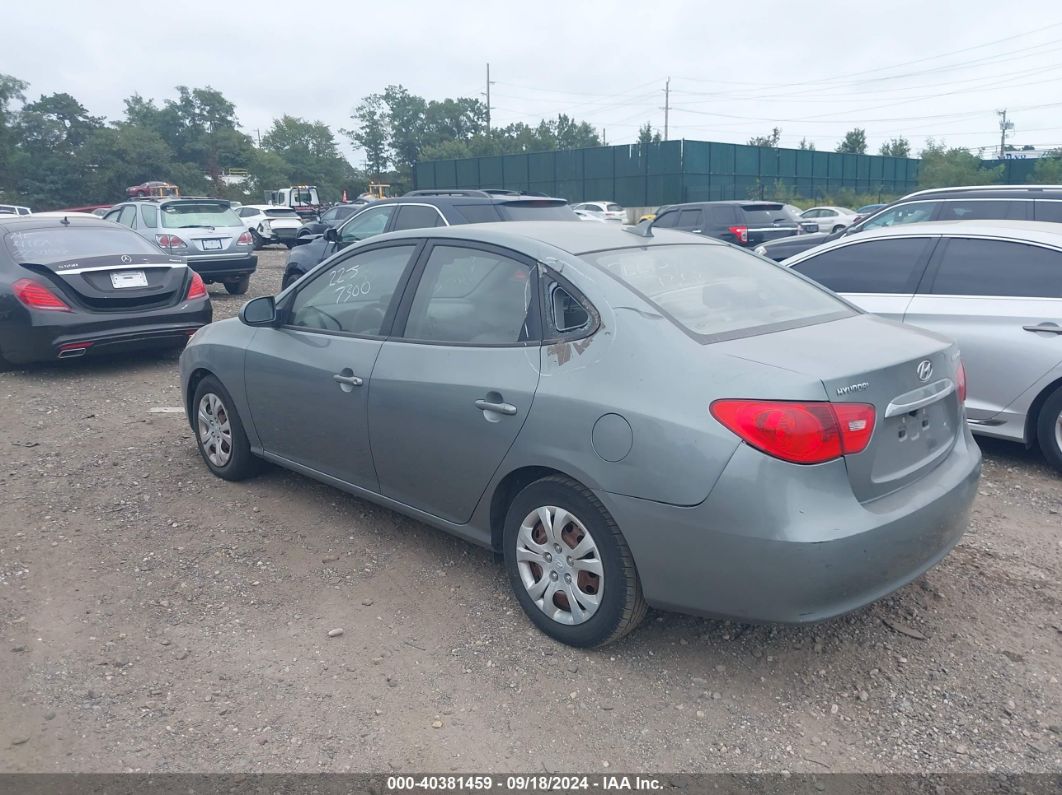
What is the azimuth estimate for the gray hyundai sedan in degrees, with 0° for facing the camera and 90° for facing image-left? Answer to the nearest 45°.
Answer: approximately 135°

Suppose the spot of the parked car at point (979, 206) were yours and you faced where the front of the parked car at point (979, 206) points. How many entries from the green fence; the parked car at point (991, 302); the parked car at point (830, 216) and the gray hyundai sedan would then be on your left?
2

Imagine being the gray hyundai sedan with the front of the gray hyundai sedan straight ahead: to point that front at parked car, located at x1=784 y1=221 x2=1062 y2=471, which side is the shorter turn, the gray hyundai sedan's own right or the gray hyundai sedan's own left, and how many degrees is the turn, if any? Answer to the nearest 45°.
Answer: approximately 90° to the gray hyundai sedan's own right

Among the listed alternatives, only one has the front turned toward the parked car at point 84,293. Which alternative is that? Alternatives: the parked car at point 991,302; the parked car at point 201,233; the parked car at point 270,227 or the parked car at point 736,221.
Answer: the parked car at point 991,302

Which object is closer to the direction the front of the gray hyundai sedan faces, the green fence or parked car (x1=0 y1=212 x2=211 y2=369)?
the parked car

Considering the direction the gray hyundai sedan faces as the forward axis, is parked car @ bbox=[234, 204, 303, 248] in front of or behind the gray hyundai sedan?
in front

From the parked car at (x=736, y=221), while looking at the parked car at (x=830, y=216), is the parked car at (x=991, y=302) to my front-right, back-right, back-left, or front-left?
back-right

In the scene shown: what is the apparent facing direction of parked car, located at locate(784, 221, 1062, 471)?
to the viewer's left

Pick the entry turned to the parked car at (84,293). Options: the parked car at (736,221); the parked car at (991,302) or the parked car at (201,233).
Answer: the parked car at (991,302)

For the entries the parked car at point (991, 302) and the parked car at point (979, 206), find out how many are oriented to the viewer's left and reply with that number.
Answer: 2

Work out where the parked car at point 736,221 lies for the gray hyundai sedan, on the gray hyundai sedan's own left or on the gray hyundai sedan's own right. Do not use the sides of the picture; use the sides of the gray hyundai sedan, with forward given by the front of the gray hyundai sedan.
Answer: on the gray hyundai sedan's own right

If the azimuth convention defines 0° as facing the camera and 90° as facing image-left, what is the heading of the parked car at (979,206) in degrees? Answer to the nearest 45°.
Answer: approximately 90°

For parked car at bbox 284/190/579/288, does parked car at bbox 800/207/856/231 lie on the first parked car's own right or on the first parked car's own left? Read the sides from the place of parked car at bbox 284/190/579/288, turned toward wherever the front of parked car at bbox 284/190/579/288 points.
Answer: on the first parked car's own right
